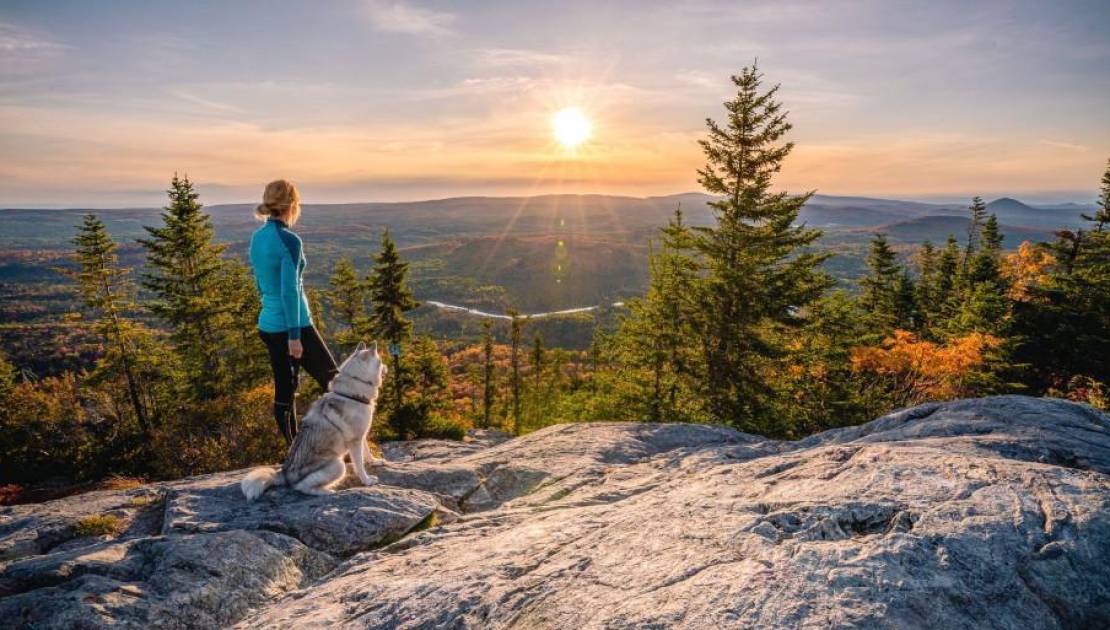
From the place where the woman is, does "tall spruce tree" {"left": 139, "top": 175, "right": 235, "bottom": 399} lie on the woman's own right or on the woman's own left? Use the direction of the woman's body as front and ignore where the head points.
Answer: on the woman's own left

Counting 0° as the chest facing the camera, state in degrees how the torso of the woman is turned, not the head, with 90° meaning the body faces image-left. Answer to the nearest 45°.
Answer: approximately 225°

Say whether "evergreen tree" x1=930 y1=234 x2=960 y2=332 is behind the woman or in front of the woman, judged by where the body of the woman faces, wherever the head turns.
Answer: in front

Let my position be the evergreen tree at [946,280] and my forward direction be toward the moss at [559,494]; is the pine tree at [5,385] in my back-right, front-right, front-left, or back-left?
front-right

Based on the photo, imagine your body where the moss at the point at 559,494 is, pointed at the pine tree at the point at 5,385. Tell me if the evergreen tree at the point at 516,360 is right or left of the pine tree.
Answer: right

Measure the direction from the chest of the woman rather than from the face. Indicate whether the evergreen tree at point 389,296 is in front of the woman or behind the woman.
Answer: in front
